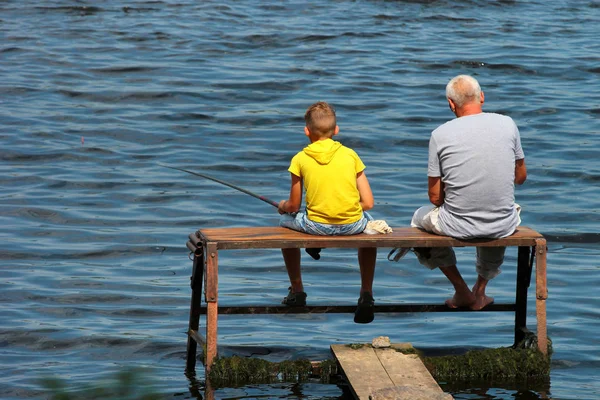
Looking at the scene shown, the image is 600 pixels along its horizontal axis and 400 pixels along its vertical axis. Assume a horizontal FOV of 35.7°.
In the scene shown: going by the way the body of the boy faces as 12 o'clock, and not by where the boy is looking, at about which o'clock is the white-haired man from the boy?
The white-haired man is roughly at 3 o'clock from the boy.

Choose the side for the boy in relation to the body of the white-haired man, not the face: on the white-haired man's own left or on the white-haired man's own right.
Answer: on the white-haired man's own left

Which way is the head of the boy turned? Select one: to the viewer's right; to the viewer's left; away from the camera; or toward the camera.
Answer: away from the camera

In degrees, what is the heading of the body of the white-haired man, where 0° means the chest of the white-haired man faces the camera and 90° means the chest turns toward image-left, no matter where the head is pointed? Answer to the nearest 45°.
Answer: approximately 180°

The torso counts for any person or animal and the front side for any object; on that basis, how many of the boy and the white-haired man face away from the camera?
2

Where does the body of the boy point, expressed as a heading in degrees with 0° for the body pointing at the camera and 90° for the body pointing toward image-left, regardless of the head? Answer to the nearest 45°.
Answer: approximately 180°
